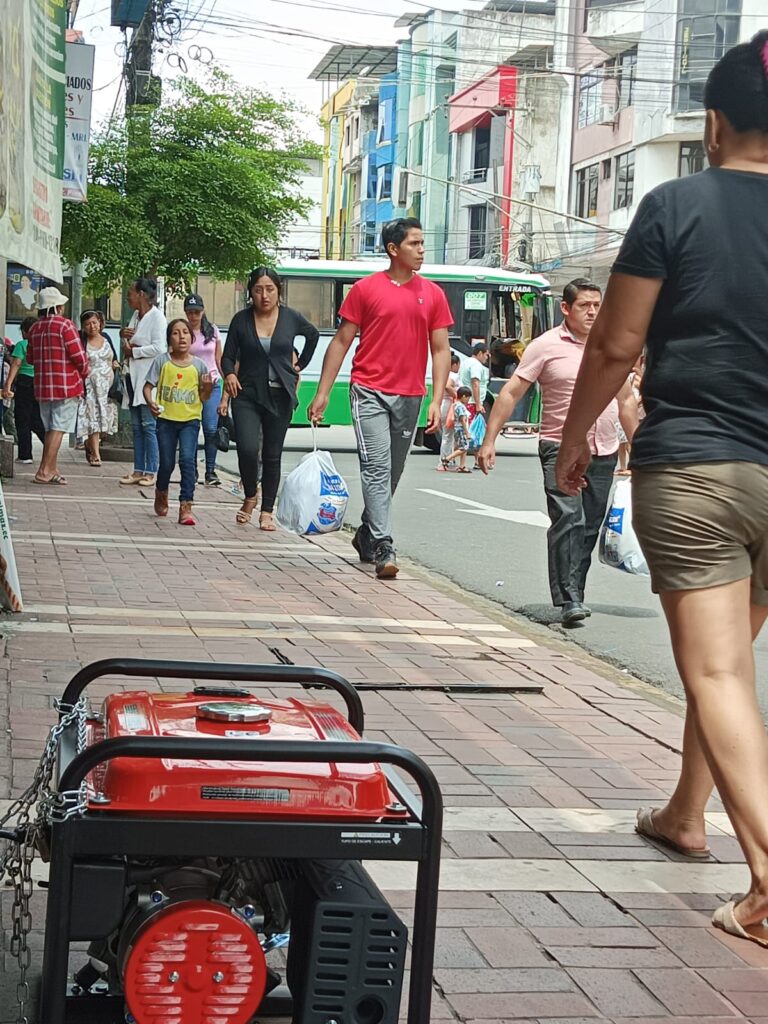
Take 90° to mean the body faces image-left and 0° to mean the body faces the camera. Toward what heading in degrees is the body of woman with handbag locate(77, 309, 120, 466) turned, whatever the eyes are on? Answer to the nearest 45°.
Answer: approximately 0°

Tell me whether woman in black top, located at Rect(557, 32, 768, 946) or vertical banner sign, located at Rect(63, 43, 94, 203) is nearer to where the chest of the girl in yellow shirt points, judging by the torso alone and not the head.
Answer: the woman in black top

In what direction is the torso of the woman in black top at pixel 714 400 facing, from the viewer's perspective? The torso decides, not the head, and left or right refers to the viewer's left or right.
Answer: facing away from the viewer and to the left of the viewer

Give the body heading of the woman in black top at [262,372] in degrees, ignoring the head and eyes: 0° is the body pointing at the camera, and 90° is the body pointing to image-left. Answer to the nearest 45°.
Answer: approximately 0°

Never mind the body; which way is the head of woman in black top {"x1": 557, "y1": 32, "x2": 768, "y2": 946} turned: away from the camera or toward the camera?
away from the camera

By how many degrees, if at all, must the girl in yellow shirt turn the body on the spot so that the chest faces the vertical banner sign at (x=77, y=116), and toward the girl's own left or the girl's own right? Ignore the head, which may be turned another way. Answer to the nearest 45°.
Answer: approximately 180°
